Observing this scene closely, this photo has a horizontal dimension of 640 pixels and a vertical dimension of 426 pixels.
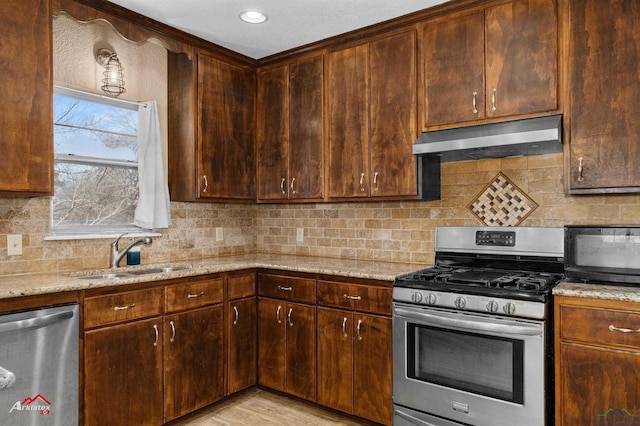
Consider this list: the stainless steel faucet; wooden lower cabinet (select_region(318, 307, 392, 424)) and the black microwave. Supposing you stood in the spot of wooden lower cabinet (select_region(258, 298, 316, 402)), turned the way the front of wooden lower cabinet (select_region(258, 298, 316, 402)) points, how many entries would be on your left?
2

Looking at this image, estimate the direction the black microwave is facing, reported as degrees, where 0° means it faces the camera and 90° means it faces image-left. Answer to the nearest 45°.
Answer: approximately 0°

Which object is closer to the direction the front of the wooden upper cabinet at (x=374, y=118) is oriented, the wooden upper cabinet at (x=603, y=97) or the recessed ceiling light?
the recessed ceiling light

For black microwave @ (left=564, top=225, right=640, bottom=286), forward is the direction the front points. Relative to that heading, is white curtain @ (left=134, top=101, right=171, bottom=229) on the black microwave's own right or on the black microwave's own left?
on the black microwave's own right

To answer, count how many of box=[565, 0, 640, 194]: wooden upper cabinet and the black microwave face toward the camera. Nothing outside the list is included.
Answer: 2

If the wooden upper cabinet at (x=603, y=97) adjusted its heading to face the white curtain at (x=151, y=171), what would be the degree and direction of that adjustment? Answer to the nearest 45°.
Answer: approximately 90° to its right

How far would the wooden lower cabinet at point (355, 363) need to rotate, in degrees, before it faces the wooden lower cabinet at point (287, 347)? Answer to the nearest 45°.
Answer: approximately 90° to its right
